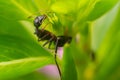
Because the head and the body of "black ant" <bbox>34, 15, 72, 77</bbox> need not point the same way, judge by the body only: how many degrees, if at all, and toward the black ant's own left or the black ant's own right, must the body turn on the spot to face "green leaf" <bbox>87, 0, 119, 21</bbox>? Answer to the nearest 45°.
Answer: approximately 180°

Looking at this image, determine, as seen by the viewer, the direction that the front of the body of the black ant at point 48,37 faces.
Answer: to the viewer's left
